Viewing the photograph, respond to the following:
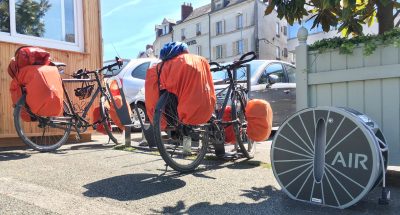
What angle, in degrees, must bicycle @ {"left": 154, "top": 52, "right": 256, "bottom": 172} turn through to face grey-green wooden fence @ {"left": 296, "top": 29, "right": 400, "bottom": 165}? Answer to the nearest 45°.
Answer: approximately 90° to its right

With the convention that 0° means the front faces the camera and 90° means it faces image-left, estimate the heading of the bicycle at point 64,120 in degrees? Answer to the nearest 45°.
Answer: approximately 225°

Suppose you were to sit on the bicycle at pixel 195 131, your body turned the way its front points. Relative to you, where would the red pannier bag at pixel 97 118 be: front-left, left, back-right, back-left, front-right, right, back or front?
left

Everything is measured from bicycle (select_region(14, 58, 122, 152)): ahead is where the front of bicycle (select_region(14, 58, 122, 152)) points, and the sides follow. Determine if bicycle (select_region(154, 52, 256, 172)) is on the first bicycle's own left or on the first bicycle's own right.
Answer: on the first bicycle's own right

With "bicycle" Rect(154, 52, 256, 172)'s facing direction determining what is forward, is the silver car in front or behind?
in front

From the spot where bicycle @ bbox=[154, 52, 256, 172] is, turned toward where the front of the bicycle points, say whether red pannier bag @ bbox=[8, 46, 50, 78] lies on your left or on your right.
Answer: on your left

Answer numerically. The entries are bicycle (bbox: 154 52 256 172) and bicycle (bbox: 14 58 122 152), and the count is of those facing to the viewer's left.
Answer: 0

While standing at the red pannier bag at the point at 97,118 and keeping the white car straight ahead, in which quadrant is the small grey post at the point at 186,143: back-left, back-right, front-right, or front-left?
back-right

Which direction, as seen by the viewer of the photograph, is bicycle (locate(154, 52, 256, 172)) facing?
facing away from the viewer and to the right of the viewer

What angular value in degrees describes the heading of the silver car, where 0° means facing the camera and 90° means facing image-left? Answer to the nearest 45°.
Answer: approximately 45°

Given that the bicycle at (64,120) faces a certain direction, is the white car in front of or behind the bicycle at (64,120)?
in front
